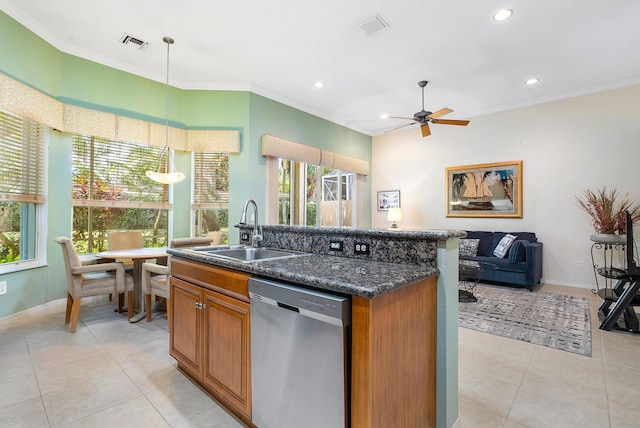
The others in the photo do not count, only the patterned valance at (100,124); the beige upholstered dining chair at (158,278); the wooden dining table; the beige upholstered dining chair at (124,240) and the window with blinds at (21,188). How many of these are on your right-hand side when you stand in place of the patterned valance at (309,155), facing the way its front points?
5

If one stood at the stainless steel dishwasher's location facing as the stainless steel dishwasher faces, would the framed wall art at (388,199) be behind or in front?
behind

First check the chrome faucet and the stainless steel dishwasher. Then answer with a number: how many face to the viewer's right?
0

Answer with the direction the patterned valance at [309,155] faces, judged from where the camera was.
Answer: facing the viewer and to the right of the viewer

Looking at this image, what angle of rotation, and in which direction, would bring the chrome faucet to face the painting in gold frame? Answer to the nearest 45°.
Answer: approximately 180°

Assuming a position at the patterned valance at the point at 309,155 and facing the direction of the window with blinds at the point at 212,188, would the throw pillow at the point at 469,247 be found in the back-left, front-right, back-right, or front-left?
back-left

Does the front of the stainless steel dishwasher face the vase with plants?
no

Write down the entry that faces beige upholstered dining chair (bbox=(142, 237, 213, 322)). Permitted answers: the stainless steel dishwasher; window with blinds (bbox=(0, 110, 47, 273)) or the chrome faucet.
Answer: the window with blinds

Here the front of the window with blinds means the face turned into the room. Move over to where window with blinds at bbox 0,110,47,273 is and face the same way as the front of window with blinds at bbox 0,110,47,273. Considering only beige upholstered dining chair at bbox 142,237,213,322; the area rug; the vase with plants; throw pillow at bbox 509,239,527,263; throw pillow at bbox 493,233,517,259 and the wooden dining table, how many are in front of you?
6

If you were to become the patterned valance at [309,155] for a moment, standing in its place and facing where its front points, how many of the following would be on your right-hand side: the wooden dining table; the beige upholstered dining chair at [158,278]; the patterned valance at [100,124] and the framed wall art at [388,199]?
3

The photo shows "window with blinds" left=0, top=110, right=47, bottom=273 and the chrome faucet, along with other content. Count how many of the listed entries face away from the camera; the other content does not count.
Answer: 0

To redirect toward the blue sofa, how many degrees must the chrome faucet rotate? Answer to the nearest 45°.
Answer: approximately 135° to its left

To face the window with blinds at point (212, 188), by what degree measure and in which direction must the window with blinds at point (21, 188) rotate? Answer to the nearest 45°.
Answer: approximately 45° to its left

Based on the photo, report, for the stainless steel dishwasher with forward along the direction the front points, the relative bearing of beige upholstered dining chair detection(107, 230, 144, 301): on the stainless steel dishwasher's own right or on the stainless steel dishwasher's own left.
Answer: on the stainless steel dishwasher's own right

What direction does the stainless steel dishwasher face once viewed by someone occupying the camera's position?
facing the viewer and to the left of the viewer

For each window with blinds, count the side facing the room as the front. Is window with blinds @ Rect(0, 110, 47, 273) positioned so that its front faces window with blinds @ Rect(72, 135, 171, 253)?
no

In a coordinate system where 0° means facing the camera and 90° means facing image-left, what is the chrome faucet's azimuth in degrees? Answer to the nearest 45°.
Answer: approximately 45°
